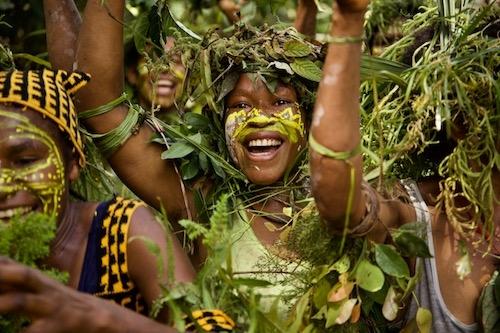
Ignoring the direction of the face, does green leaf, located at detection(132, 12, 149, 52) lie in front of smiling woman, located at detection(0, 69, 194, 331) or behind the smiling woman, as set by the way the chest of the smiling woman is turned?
behind
